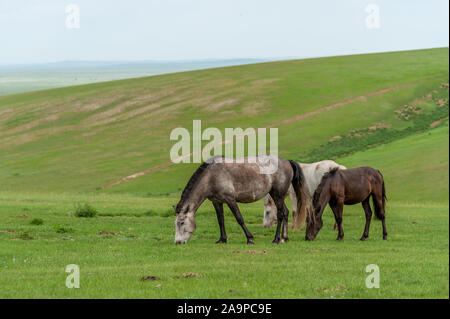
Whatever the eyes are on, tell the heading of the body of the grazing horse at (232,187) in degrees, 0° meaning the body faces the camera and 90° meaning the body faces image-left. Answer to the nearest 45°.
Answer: approximately 90°

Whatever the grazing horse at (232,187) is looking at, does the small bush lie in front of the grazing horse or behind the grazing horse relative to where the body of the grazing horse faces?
in front

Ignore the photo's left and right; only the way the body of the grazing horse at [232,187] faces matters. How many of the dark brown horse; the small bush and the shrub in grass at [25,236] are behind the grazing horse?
1

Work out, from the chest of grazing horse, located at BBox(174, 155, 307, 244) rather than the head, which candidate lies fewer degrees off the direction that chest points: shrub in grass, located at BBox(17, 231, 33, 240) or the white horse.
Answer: the shrub in grass

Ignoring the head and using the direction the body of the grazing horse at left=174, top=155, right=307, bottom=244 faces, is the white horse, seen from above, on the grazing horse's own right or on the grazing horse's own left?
on the grazing horse's own right

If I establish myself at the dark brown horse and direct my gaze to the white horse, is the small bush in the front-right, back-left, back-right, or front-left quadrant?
front-left

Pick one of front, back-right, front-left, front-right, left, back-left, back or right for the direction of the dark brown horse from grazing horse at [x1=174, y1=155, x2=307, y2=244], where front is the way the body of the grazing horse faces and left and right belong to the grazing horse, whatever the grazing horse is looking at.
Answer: back

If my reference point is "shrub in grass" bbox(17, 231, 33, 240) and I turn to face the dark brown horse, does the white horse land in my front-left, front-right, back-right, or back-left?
front-left

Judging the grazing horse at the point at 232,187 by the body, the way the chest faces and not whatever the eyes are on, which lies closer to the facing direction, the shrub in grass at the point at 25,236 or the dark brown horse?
the shrub in grass

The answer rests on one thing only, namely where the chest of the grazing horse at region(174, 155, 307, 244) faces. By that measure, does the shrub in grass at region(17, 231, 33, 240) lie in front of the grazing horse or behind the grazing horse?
in front

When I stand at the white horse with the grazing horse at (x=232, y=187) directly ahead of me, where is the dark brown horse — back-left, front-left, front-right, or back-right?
front-left
